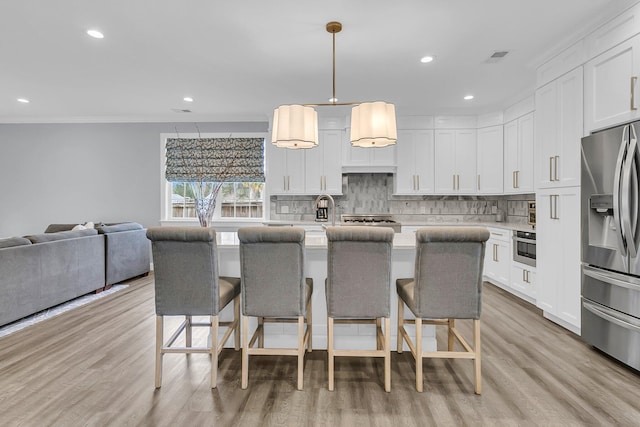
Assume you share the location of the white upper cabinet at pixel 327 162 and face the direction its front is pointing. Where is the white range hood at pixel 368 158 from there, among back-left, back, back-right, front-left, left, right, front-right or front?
left

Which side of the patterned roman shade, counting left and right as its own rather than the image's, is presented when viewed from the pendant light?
front

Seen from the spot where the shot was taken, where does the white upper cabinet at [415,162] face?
facing the viewer

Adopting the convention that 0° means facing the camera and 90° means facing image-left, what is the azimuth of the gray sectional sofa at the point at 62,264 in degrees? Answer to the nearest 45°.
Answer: approximately 135°

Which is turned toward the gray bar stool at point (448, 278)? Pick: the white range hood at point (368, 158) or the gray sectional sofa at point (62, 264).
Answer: the white range hood

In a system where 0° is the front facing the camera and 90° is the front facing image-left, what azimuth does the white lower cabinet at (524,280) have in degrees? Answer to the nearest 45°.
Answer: approximately 45°

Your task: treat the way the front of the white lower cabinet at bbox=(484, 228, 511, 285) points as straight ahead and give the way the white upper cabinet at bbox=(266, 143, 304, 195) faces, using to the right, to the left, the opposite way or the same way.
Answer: to the left

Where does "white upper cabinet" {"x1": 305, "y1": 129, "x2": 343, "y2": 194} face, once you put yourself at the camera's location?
facing the viewer

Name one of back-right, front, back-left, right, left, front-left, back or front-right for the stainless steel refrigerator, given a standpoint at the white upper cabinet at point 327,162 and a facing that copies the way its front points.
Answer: front-left

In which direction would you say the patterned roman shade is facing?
toward the camera

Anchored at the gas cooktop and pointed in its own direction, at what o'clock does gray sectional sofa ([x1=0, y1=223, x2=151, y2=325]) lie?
The gray sectional sofa is roughly at 2 o'clock from the gas cooktop.
